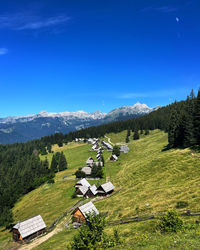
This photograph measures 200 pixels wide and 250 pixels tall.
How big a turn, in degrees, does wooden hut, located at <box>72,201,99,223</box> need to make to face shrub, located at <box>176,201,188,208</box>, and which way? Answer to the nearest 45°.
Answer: approximately 90° to its left

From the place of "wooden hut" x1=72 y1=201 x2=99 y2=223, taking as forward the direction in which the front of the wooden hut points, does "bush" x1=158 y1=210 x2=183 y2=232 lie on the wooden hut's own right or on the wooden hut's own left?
on the wooden hut's own left

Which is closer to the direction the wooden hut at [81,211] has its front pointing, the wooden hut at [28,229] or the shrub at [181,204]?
the wooden hut

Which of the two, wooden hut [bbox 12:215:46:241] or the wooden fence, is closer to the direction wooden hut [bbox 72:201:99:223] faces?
the wooden hut

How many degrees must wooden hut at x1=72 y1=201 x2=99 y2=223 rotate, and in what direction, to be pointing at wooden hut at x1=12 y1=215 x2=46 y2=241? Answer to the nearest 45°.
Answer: approximately 45° to its right

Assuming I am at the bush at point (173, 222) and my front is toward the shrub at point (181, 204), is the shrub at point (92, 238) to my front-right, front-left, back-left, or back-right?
back-left

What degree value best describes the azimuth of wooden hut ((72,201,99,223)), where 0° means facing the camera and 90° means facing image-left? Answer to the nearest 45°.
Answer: approximately 45°

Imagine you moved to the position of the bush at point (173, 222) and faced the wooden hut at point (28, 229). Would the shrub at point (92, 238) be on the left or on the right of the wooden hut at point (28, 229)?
left
